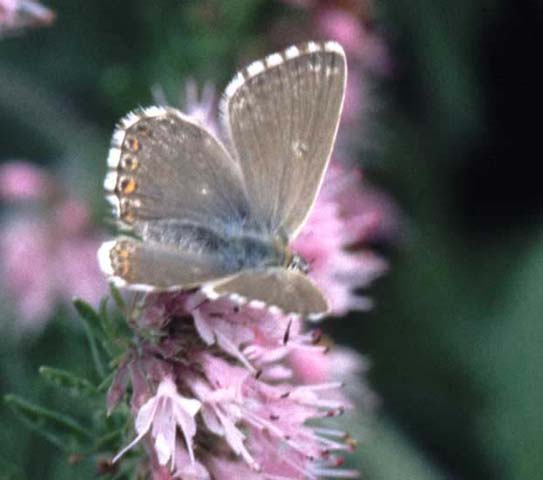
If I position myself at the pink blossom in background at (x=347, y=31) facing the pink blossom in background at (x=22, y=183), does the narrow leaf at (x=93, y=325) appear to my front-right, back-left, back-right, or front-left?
front-left

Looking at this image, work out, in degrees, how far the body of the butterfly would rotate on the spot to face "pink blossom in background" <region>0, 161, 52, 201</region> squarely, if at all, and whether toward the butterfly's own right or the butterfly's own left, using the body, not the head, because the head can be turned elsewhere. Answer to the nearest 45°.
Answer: approximately 135° to the butterfly's own left

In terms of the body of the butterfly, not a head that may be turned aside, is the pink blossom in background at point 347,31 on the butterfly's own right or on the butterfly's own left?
on the butterfly's own left

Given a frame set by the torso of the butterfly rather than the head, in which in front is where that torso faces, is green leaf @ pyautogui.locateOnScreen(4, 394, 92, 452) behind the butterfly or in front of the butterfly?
behind

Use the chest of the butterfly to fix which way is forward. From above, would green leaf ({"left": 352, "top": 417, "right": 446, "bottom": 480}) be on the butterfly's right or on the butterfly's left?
on the butterfly's left

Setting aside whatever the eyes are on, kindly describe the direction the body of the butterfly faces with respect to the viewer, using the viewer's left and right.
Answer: facing to the right of the viewer

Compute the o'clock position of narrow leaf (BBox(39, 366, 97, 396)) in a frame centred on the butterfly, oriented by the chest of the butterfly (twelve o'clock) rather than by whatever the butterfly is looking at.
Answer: The narrow leaf is roughly at 6 o'clock from the butterfly.
